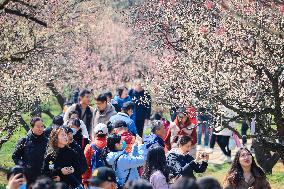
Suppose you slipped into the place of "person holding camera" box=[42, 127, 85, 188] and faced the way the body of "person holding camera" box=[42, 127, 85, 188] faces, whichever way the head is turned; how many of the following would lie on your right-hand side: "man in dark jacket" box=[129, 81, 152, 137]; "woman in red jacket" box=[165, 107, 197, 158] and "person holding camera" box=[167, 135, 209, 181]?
0

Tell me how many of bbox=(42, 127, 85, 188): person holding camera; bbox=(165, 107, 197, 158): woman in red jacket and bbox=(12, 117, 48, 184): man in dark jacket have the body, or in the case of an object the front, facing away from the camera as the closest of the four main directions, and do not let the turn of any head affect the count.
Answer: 0

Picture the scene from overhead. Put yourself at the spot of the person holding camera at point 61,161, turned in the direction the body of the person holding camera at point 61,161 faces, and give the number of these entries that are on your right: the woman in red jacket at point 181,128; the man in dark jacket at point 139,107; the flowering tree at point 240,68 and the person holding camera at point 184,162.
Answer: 0

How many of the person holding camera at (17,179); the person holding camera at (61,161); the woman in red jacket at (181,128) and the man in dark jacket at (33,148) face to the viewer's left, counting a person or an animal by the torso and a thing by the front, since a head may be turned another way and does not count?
0

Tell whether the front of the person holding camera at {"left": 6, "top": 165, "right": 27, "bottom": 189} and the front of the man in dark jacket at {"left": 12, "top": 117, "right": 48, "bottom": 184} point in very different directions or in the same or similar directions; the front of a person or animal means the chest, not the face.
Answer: same or similar directions

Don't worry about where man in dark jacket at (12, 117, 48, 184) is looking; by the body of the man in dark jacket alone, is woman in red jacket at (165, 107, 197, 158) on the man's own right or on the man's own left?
on the man's own left

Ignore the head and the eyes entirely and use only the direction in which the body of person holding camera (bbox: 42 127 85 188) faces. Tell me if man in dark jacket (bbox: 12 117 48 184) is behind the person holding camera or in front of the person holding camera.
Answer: behind

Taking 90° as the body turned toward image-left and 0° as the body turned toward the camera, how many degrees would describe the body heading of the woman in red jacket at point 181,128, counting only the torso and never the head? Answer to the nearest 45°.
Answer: approximately 0°

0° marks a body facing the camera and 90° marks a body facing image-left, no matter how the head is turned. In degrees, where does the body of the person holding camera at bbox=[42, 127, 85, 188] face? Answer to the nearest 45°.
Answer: approximately 315°

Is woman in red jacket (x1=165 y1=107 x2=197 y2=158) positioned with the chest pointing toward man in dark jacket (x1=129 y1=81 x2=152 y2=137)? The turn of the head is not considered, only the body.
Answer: no

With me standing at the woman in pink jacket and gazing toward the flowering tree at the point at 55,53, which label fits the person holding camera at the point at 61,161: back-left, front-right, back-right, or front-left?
front-left

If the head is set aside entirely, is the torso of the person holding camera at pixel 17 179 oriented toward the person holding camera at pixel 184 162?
no

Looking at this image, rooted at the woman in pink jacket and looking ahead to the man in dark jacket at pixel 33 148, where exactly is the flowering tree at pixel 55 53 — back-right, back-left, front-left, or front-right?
front-right
